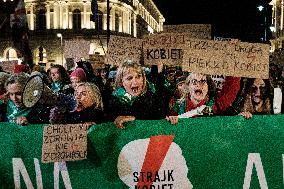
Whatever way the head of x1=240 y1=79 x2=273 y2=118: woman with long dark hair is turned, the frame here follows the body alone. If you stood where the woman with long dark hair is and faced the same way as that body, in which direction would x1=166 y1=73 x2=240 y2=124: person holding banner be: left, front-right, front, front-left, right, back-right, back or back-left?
front-right

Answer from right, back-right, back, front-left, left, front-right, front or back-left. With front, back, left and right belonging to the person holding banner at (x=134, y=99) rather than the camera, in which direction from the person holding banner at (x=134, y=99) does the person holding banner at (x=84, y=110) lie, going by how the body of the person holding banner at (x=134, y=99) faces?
right

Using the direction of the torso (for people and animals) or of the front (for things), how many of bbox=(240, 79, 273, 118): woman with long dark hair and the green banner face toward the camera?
2

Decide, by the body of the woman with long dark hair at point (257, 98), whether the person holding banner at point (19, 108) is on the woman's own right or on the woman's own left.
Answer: on the woman's own right

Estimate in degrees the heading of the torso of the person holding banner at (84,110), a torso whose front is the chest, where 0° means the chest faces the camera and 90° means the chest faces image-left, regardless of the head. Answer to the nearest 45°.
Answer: approximately 45°

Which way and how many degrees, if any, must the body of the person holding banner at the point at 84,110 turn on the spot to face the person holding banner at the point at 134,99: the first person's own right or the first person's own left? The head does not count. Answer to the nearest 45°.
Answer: approximately 135° to the first person's own left

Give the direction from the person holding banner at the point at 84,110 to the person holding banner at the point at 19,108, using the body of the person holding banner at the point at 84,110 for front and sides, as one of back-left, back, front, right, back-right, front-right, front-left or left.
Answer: right

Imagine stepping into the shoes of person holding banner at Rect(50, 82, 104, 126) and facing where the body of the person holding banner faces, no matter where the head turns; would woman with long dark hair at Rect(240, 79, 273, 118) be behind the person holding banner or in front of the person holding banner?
behind

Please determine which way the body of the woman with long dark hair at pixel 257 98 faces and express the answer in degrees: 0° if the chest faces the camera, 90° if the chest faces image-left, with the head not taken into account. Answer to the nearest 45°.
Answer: approximately 0°

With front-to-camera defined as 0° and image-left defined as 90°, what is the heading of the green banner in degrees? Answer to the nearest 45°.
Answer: approximately 0°
